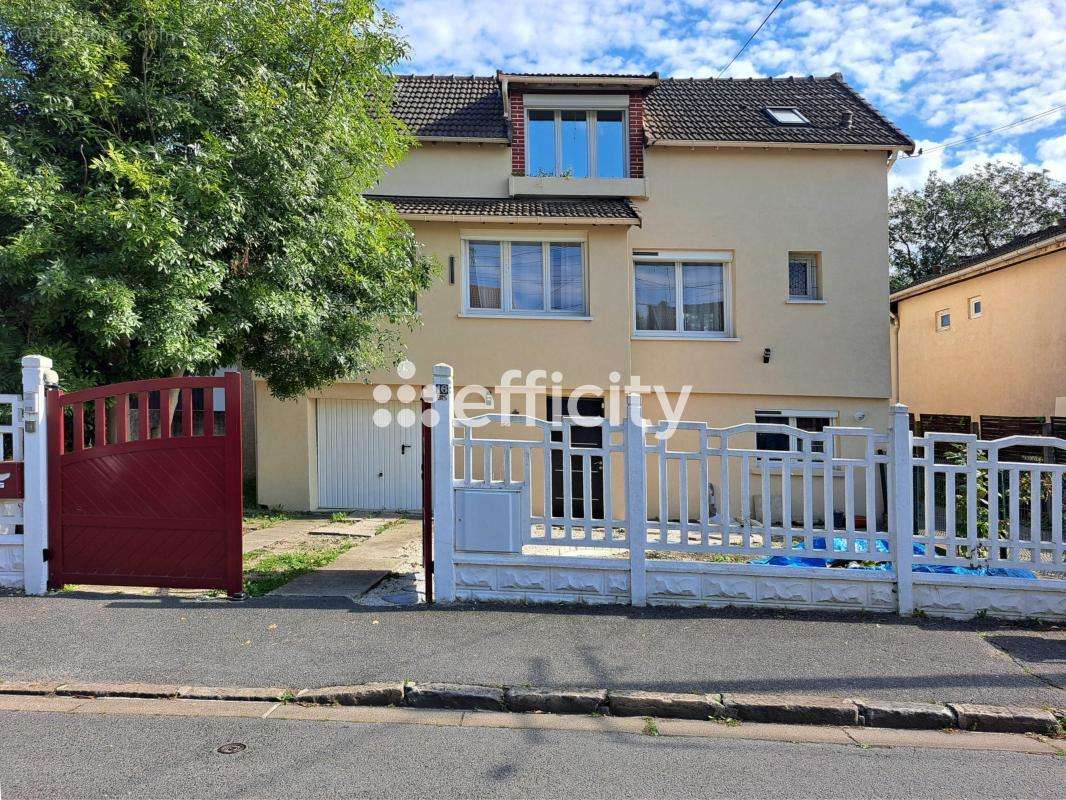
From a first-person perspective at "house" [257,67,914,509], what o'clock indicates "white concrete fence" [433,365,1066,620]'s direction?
The white concrete fence is roughly at 12 o'clock from the house.

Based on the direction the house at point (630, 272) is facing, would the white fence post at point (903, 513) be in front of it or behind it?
in front

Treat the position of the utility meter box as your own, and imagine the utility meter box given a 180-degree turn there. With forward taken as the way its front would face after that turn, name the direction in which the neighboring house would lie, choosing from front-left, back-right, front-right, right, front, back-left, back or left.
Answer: front-right

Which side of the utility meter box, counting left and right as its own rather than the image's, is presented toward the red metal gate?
right

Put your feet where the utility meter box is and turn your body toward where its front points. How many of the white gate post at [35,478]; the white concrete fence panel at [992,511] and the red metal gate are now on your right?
2

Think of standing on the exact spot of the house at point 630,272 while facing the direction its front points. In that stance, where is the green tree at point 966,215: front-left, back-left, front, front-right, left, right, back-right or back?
back-left

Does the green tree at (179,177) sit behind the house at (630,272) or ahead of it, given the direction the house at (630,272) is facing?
ahead

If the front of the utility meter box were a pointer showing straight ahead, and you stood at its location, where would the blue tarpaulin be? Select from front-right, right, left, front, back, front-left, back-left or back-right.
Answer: left

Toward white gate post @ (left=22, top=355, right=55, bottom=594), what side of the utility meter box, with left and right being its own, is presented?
right

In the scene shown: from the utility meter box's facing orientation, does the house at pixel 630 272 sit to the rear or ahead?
to the rear

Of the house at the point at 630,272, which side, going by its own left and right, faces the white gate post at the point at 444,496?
front

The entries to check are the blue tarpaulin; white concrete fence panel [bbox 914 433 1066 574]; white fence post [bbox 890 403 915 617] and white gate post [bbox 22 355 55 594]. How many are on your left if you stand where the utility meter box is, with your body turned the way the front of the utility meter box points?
3

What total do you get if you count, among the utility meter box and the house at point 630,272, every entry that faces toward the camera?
2

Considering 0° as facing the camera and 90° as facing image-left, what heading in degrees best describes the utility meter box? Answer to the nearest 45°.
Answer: approximately 0°

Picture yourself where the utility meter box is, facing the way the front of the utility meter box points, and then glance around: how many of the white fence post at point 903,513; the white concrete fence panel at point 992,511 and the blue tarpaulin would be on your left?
3
